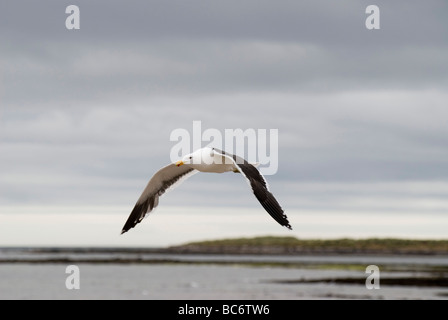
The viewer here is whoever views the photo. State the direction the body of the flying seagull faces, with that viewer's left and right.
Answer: facing the viewer and to the left of the viewer
